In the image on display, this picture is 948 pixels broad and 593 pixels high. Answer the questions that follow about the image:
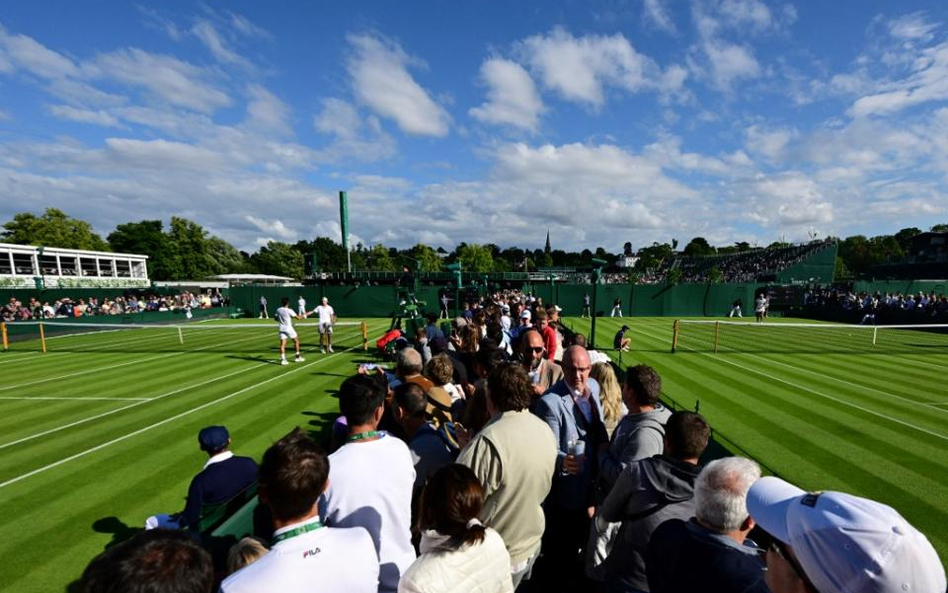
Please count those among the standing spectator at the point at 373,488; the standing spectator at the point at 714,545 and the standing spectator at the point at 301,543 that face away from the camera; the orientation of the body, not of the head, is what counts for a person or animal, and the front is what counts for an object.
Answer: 3

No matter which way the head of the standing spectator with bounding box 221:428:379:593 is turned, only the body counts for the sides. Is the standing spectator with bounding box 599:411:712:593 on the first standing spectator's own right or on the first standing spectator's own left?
on the first standing spectator's own right

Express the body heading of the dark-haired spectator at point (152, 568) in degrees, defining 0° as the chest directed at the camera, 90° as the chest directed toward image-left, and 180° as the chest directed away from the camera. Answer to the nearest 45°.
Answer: approximately 180°

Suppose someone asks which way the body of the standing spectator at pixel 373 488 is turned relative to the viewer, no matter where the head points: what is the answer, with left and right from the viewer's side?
facing away from the viewer

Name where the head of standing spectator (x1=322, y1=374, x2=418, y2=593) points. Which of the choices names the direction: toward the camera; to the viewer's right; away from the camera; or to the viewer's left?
away from the camera

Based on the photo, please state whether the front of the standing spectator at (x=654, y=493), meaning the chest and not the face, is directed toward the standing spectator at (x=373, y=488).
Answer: no

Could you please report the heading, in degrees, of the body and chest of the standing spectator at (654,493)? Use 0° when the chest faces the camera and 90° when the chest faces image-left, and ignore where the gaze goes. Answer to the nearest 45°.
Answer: approximately 225°

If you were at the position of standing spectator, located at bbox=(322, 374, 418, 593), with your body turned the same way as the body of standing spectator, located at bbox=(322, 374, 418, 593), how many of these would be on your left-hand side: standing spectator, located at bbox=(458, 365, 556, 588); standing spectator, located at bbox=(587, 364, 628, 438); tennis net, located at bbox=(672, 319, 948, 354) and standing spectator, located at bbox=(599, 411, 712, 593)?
0

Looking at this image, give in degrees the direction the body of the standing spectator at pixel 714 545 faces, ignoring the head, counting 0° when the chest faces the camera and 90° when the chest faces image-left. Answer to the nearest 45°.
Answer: approximately 180°

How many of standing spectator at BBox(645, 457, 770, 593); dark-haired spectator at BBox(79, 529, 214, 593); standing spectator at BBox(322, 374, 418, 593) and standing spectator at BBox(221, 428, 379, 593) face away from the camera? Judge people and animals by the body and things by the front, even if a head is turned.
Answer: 4

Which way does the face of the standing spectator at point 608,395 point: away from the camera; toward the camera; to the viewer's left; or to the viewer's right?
away from the camera

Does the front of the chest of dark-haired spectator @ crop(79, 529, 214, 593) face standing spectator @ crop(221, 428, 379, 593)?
no

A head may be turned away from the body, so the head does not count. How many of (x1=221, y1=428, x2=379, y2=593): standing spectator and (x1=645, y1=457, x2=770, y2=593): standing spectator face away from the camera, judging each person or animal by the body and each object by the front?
2

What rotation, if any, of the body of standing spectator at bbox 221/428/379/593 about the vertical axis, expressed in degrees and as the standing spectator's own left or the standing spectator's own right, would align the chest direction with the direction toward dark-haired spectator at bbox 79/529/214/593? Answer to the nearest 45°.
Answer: approximately 135° to the standing spectator's own left

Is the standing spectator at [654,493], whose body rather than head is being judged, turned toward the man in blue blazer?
no
